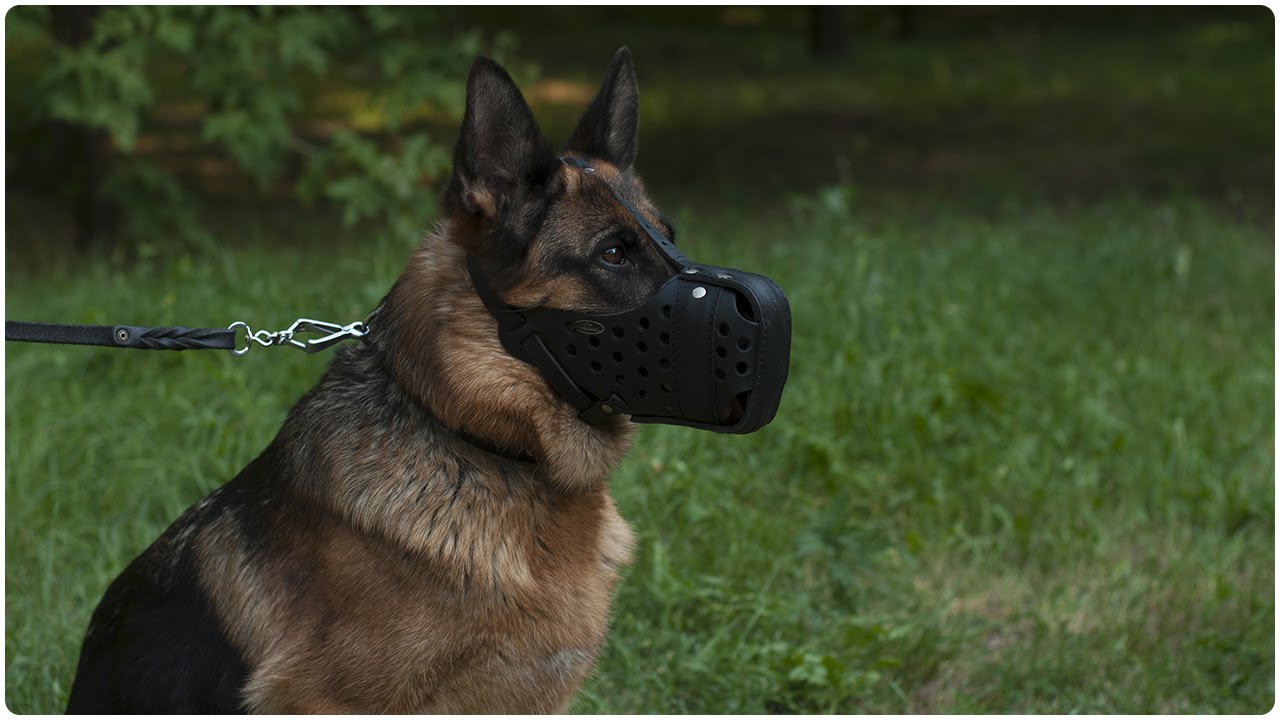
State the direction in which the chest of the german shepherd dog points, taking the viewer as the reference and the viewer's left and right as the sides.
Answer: facing to the right of the viewer

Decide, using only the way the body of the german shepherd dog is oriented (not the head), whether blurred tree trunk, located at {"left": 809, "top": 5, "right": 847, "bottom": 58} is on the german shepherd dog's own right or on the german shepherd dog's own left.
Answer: on the german shepherd dog's own left

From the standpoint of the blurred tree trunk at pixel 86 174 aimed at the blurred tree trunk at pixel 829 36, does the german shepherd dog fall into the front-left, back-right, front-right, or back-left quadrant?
back-right

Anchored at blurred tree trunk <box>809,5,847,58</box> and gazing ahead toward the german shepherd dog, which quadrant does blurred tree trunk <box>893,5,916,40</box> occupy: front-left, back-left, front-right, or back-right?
back-left

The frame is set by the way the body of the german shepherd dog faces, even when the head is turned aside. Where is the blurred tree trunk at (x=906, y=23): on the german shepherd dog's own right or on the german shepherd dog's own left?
on the german shepherd dog's own left

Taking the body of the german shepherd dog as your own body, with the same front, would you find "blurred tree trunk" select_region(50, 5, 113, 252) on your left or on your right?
on your left
